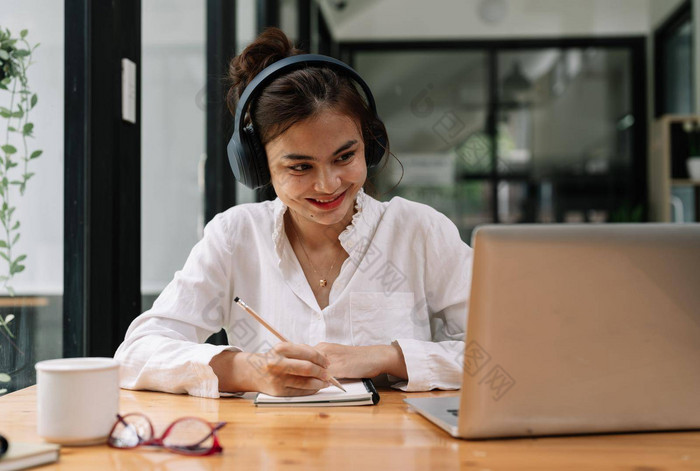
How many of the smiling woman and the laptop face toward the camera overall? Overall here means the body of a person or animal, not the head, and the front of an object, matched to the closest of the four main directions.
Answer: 1

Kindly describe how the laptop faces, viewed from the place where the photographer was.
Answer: facing away from the viewer and to the left of the viewer

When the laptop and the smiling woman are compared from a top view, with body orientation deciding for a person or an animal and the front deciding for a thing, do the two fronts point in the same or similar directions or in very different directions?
very different directions

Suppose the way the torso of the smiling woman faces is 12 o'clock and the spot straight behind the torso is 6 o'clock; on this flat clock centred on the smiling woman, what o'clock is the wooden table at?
The wooden table is roughly at 12 o'clock from the smiling woman.

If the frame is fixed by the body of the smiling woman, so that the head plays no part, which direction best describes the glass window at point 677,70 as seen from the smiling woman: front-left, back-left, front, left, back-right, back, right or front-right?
back-left

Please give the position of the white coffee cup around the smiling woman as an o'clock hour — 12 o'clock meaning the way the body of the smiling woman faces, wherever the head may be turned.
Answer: The white coffee cup is roughly at 1 o'clock from the smiling woman.

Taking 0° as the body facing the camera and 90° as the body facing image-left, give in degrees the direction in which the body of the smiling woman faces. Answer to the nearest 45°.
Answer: approximately 0°
